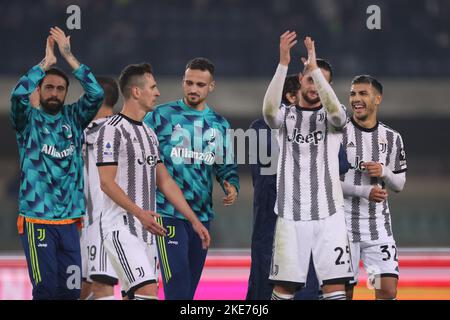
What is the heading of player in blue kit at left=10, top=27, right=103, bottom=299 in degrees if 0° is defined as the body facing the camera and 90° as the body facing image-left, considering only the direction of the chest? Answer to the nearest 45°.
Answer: approximately 315°

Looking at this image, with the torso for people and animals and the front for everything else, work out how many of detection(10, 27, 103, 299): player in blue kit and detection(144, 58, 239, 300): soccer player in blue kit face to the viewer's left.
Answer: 0

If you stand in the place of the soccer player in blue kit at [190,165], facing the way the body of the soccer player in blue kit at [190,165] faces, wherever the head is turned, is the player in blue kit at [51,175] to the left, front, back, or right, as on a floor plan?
right

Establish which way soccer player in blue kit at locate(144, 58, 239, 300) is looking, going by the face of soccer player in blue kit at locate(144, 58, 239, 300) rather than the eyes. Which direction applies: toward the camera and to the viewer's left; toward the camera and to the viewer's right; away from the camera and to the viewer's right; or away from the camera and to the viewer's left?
toward the camera and to the viewer's left

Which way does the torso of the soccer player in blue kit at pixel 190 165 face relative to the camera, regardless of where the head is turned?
toward the camera
